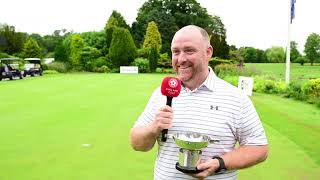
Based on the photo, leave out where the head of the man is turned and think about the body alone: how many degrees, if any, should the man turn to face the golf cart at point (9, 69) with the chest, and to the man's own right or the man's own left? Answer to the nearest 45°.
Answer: approximately 90° to the man's own right

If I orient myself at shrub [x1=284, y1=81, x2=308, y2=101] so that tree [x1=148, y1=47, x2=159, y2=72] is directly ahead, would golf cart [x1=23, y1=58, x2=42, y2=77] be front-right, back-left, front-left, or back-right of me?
front-left

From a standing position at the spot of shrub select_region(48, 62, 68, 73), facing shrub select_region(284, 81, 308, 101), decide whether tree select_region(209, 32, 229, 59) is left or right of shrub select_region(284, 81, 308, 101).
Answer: left

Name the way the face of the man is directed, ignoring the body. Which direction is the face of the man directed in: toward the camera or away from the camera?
toward the camera

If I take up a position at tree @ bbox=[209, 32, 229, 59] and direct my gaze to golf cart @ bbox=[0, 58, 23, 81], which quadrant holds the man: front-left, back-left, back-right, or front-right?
front-left

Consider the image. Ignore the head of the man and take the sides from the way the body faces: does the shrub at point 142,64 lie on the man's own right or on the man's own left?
on the man's own right

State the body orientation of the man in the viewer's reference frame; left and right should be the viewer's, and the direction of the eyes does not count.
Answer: facing the viewer and to the left of the viewer

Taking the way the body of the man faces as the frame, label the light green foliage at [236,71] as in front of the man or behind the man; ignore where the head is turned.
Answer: behind
